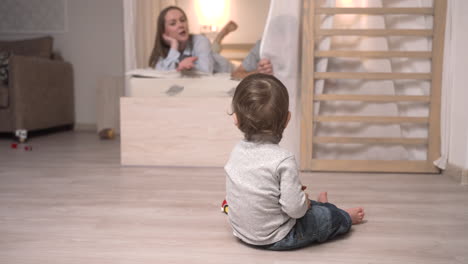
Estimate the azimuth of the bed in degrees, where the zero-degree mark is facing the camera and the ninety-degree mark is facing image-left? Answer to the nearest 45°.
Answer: approximately 0°

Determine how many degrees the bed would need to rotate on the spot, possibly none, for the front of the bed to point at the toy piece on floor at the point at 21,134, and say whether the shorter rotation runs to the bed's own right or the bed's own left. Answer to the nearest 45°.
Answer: approximately 135° to the bed's own right

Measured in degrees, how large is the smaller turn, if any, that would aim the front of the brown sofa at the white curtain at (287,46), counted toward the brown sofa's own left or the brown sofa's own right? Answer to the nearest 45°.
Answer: approximately 90° to the brown sofa's own left

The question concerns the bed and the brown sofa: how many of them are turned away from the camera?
0

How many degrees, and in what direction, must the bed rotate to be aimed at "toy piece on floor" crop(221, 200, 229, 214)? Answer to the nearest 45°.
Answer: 0° — it already faces it
